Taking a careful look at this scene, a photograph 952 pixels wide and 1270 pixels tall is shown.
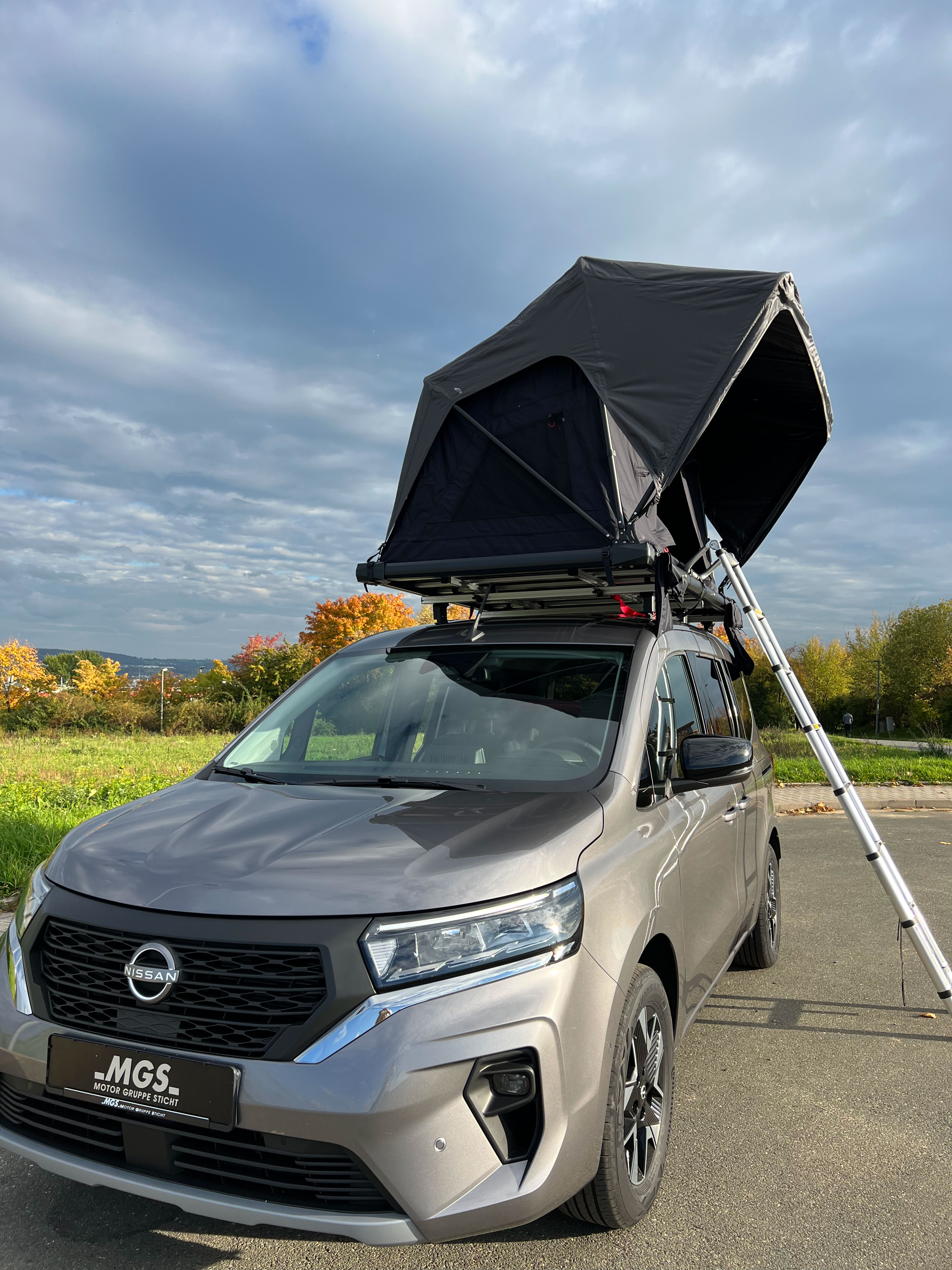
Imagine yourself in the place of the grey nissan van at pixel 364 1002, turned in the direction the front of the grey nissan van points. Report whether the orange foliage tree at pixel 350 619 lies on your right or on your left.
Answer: on your right

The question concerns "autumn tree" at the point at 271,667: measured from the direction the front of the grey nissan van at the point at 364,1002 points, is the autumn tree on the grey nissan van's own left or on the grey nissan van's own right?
on the grey nissan van's own right

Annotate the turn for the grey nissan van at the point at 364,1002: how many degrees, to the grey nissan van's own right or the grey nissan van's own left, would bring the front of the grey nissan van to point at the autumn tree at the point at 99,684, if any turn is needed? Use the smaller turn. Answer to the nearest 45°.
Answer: approximately 135° to the grey nissan van's own right

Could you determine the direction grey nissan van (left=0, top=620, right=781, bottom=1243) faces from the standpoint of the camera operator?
facing the viewer and to the left of the viewer

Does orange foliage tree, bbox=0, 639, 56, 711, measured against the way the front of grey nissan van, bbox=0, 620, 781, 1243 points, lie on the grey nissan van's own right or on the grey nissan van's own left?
on the grey nissan van's own right

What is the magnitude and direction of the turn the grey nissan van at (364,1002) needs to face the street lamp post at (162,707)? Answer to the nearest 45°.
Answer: approximately 135° to its right

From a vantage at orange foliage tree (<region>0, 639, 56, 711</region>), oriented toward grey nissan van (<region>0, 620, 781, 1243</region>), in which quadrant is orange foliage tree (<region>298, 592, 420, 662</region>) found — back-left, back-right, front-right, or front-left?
front-left
